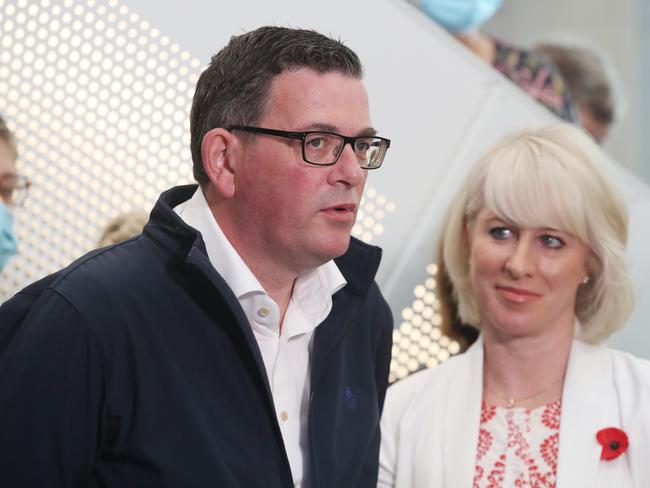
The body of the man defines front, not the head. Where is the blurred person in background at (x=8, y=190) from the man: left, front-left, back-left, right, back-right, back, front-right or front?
back

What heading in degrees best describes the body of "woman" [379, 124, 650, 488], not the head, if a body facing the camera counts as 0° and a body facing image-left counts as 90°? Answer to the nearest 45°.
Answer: approximately 0°

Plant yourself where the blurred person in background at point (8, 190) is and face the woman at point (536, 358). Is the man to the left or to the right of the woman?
right

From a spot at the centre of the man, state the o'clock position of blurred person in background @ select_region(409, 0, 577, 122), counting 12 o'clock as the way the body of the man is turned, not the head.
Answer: The blurred person in background is roughly at 8 o'clock from the man.

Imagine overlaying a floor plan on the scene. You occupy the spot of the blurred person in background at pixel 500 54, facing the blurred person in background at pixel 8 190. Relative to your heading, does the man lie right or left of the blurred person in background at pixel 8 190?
left

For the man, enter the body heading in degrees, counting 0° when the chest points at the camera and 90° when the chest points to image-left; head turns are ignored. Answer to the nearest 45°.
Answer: approximately 315°
